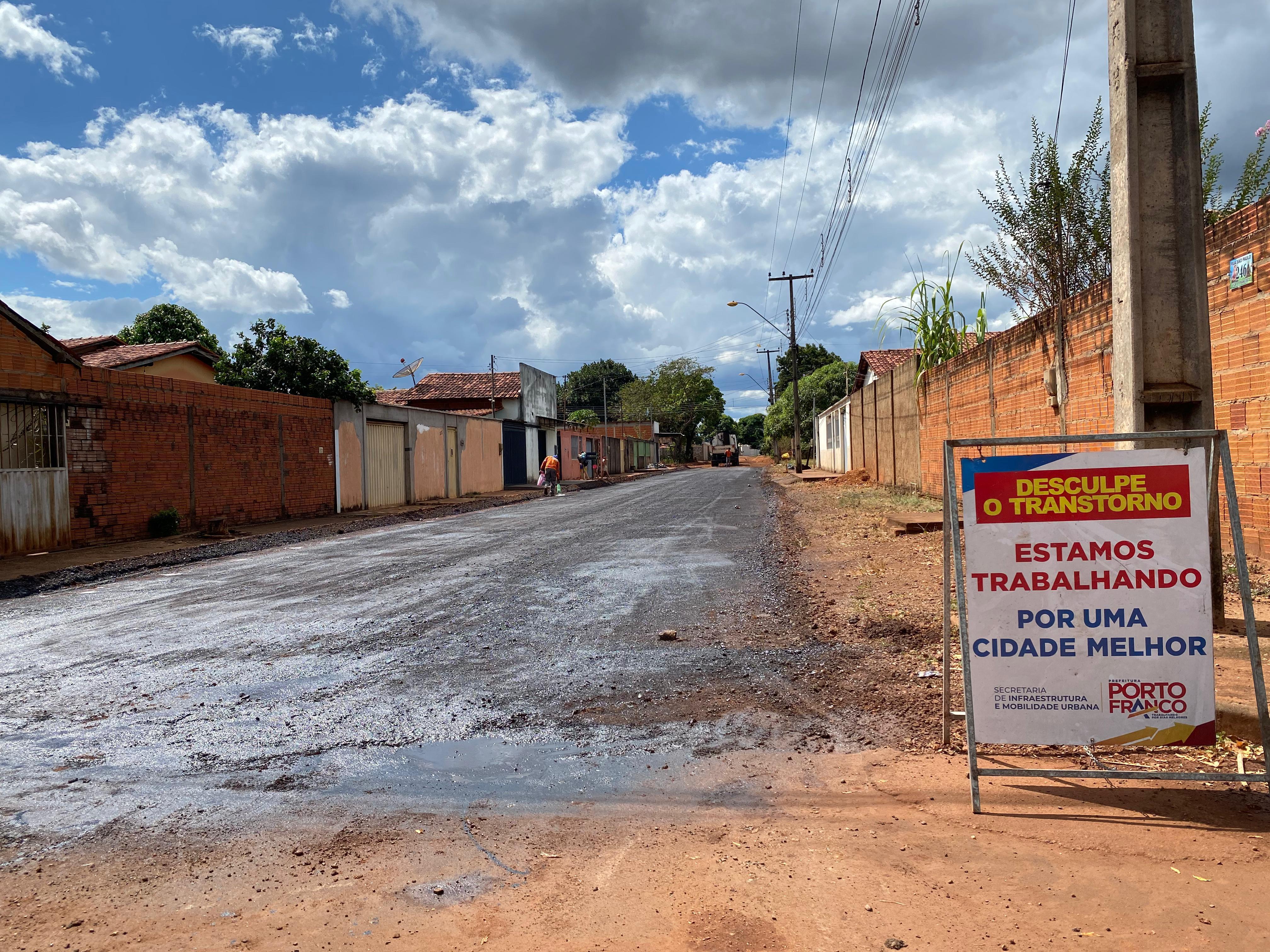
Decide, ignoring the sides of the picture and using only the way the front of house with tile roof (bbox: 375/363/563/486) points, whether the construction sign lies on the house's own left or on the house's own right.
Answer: on the house's own right

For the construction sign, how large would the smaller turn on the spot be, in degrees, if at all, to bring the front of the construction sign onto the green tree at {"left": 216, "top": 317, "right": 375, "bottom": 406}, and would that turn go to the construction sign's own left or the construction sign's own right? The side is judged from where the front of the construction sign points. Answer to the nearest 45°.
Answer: approximately 135° to the construction sign's own right

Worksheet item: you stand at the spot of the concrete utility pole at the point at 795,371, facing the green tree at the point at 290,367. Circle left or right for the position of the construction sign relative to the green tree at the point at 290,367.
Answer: left

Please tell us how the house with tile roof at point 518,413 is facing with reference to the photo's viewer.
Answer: facing the viewer and to the right of the viewer

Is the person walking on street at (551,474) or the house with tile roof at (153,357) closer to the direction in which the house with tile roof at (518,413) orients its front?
the person walking on street

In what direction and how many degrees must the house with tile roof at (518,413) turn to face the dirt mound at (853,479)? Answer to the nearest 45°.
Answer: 0° — it already faces it

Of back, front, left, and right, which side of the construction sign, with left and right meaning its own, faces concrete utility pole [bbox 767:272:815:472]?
back

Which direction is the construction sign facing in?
toward the camera

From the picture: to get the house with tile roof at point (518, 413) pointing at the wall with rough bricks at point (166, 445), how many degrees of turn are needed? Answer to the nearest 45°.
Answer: approximately 45° to its right

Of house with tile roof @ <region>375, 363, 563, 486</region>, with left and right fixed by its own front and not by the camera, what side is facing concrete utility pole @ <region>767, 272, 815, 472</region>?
front

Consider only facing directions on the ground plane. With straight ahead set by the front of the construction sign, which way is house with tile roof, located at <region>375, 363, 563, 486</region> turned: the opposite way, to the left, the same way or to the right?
to the left

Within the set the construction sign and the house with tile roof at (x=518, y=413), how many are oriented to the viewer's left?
0

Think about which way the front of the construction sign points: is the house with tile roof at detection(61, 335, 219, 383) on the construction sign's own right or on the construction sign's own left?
on the construction sign's own right

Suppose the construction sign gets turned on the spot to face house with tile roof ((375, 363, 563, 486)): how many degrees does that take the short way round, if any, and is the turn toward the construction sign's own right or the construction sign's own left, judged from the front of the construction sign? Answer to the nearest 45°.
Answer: approximately 135° to the construction sign's own right

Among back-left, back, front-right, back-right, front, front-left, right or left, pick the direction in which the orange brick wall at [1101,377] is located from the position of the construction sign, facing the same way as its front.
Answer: back

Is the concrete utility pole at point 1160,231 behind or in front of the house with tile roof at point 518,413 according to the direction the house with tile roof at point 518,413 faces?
in front
